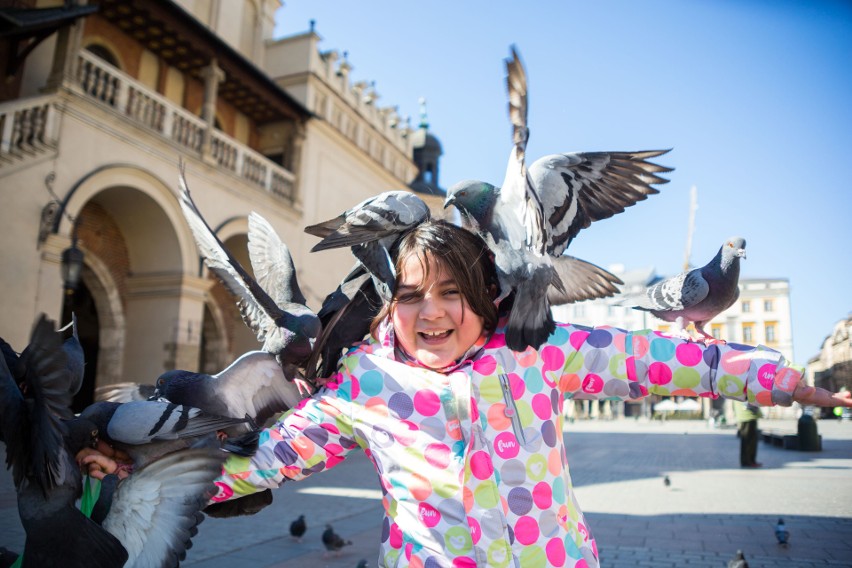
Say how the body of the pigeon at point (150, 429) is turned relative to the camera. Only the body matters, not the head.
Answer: to the viewer's left

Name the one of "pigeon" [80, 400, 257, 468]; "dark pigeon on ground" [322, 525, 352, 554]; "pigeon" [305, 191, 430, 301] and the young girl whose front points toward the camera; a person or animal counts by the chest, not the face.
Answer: the young girl

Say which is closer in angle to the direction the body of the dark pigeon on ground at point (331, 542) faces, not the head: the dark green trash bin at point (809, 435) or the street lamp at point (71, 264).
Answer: the street lamp

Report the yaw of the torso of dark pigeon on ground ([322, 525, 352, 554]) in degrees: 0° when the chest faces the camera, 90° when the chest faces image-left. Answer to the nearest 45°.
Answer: approximately 90°

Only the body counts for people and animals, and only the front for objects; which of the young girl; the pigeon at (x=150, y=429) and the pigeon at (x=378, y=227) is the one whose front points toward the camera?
the young girl

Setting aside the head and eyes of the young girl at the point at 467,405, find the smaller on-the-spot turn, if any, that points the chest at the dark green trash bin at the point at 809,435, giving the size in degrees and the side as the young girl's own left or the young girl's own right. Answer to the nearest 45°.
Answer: approximately 135° to the young girl's own left

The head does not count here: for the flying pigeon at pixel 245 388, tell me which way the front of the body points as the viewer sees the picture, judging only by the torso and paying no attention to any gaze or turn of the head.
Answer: to the viewer's left

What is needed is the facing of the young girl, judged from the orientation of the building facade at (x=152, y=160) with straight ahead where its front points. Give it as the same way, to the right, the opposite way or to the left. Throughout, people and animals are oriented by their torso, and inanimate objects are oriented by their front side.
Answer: to the right
